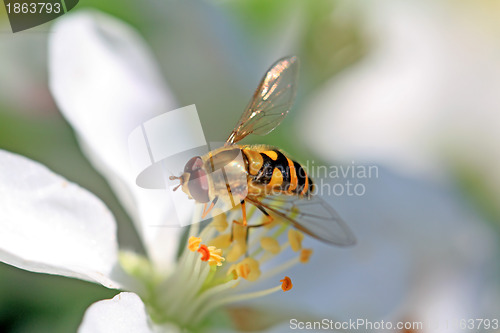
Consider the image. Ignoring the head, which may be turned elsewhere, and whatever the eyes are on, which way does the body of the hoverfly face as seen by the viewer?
to the viewer's left
